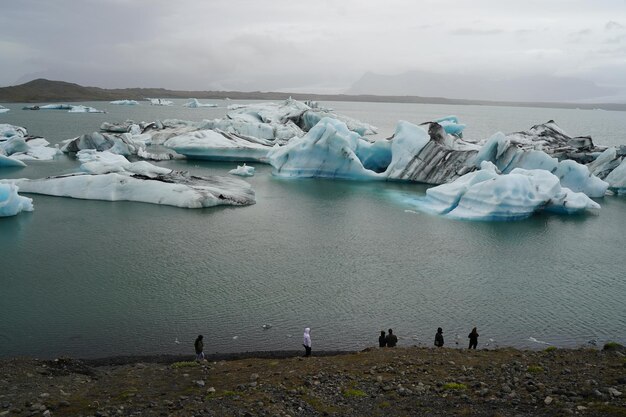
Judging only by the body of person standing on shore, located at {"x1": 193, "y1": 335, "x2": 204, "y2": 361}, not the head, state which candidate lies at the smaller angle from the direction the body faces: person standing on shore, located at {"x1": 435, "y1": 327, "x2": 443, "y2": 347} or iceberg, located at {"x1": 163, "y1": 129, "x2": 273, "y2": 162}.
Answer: the iceberg

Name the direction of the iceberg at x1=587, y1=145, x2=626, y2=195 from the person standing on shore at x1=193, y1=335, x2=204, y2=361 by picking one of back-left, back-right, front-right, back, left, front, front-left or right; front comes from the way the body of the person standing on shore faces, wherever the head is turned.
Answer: front-right

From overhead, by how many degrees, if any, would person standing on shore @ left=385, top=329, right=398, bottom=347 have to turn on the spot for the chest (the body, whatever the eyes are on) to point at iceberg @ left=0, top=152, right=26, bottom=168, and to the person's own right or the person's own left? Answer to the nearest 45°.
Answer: approximately 45° to the person's own left

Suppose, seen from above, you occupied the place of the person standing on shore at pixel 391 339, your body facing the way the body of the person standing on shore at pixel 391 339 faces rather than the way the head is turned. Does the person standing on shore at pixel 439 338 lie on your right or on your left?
on your right

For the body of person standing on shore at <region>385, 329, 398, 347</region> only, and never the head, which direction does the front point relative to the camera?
away from the camera

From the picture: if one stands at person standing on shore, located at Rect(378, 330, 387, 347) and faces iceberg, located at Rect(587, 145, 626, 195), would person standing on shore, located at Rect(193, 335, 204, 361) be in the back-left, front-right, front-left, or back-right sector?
back-left
